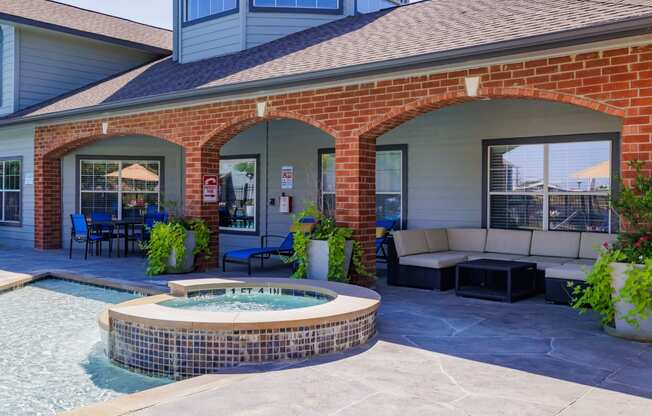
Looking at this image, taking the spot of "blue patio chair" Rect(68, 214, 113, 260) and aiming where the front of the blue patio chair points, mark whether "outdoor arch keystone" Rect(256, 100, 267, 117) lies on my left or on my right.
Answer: on my right

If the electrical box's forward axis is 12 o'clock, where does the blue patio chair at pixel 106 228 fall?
The blue patio chair is roughly at 2 o'clock from the electrical box.

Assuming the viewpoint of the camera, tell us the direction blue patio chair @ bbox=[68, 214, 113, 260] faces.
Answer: facing away from the viewer and to the right of the viewer

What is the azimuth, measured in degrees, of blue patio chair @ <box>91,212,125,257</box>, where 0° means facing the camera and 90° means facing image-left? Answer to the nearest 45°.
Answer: approximately 315°

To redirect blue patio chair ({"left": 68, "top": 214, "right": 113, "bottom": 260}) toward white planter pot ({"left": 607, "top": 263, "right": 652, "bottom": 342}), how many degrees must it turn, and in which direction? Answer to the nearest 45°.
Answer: approximately 90° to its right
